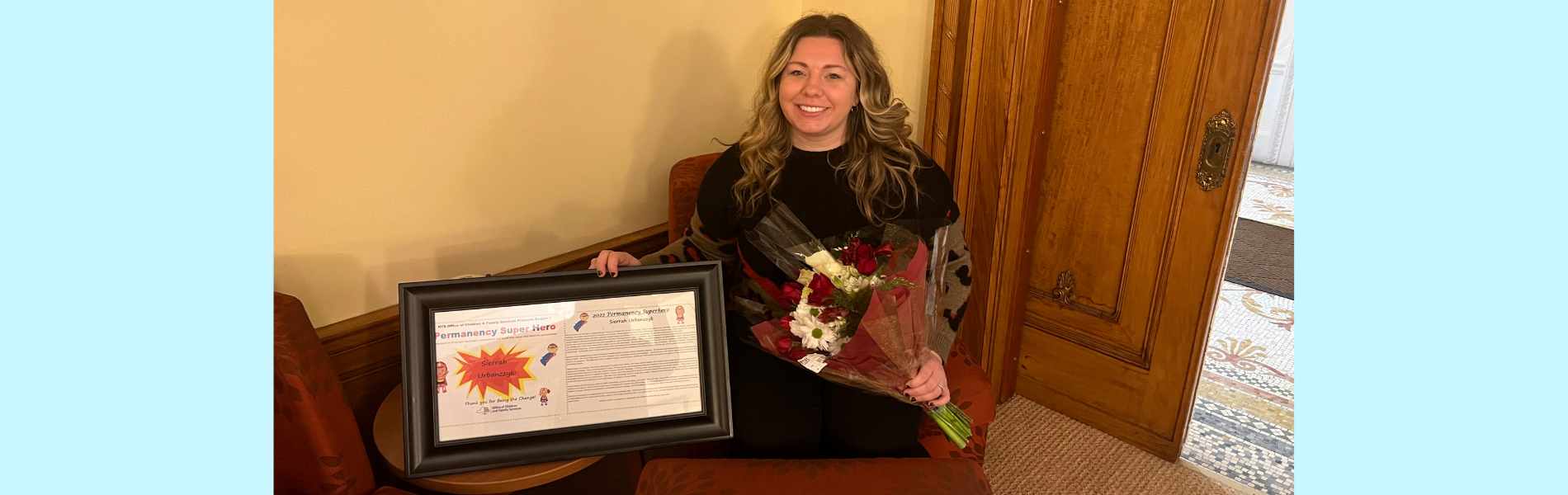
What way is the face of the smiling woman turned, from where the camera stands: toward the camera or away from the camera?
toward the camera

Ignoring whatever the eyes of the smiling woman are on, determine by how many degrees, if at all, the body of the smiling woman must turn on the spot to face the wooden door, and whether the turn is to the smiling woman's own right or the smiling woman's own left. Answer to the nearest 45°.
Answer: approximately 135° to the smiling woman's own left

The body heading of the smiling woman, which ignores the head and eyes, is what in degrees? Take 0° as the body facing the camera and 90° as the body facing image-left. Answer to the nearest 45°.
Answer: approximately 0°
